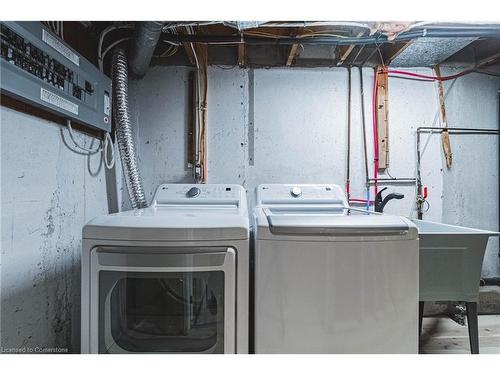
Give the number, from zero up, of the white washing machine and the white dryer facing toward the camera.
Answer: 2

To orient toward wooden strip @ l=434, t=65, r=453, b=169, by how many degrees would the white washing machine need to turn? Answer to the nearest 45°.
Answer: approximately 135° to its left

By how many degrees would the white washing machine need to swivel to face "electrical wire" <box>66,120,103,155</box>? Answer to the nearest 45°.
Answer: approximately 90° to its right

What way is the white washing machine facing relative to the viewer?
toward the camera

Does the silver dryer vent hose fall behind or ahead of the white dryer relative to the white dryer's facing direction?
behind

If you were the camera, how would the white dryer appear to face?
facing the viewer
